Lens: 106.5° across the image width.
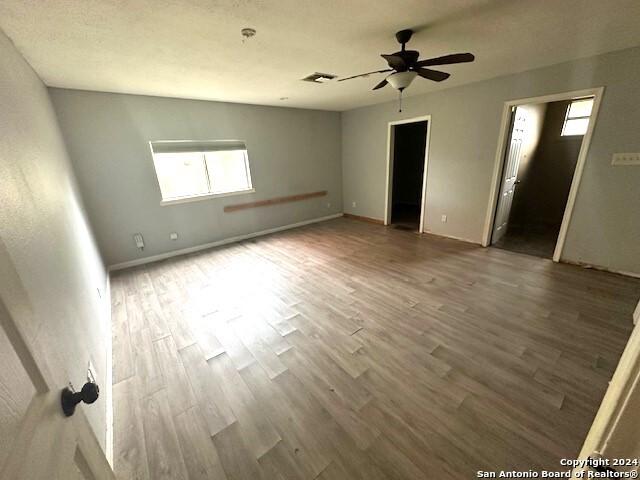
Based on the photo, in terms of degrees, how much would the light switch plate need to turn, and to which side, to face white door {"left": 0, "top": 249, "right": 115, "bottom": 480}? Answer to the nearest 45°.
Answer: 0° — it already faces it

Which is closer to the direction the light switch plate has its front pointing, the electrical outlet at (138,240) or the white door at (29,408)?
the white door

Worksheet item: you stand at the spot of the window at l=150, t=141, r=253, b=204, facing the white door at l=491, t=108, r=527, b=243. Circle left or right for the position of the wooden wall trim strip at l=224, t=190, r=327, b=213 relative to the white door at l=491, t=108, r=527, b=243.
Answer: left

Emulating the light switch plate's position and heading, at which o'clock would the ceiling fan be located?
The ceiling fan is roughly at 1 o'clock from the light switch plate.

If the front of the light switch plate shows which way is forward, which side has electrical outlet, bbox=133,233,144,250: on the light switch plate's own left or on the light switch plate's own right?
on the light switch plate's own right

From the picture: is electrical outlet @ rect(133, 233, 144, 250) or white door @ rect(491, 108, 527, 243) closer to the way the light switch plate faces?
the electrical outlet
